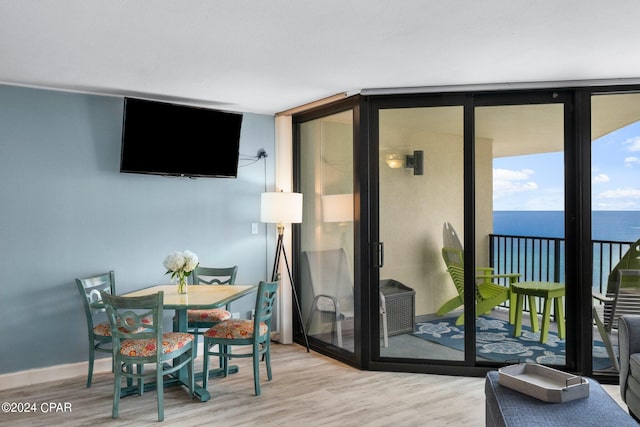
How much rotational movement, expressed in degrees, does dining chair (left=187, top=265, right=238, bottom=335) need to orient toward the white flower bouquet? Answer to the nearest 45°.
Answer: approximately 45° to its right

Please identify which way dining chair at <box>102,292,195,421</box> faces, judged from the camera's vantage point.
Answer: facing away from the viewer and to the right of the viewer

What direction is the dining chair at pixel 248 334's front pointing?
to the viewer's left

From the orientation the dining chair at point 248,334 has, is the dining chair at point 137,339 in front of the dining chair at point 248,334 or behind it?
in front

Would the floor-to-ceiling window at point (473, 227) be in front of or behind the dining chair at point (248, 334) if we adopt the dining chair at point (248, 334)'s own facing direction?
behind

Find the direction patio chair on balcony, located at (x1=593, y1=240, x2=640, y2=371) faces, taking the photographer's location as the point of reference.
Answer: facing away from the viewer and to the left of the viewer

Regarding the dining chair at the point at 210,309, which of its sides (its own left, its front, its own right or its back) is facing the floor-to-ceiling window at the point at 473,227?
left

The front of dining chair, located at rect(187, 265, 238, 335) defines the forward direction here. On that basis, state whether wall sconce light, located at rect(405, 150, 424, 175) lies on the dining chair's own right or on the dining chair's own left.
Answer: on the dining chair's own left

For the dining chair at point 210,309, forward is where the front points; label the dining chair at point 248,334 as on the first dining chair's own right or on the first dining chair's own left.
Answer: on the first dining chair's own left

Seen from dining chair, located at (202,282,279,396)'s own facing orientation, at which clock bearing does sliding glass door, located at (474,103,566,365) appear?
The sliding glass door is roughly at 6 o'clock from the dining chair.

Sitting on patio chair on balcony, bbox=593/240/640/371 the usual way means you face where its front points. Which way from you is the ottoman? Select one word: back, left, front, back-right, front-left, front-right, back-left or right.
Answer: back-left

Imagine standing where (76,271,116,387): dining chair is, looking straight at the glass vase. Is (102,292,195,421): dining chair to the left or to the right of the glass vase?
right

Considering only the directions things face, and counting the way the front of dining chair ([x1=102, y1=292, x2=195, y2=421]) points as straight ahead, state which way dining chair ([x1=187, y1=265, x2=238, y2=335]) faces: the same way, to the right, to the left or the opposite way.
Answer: the opposite way

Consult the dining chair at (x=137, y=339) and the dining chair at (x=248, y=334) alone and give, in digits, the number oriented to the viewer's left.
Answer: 1
